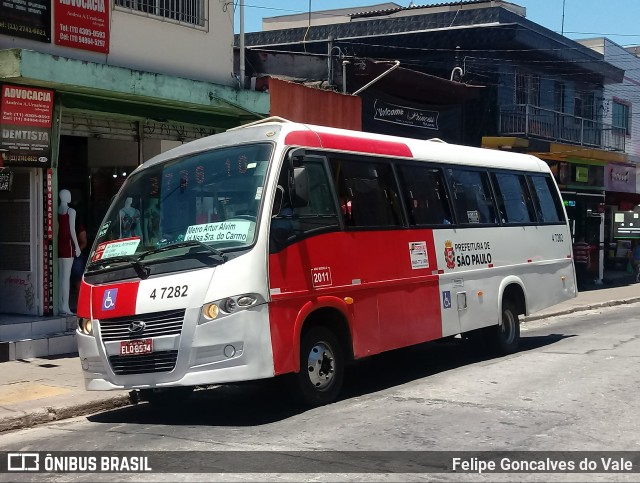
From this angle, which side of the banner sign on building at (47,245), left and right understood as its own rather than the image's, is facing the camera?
front

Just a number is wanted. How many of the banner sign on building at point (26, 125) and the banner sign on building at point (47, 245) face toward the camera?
2

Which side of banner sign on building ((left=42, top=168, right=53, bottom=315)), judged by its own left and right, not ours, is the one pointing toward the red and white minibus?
left

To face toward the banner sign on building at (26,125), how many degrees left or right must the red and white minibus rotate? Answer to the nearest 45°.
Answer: approximately 90° to its right

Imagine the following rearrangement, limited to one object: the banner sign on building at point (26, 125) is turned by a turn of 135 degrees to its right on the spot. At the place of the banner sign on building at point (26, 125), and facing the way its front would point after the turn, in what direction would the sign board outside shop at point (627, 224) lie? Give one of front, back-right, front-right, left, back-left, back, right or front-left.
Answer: right

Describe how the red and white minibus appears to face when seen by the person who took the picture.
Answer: facing the viewer and to the left of the viewer

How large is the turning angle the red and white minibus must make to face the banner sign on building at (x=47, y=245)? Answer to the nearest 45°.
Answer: approximately 90° to its right

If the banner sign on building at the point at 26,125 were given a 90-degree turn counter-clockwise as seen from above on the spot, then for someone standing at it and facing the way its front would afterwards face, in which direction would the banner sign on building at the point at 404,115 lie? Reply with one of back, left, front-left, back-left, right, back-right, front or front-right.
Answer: front-left

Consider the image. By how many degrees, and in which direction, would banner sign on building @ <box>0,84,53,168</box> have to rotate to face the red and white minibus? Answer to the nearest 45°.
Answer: approximately 45° to its left

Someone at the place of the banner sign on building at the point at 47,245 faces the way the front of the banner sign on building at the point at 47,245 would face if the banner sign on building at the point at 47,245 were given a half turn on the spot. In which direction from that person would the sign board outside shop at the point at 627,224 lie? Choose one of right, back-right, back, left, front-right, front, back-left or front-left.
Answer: front-right

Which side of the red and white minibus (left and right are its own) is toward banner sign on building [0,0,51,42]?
right

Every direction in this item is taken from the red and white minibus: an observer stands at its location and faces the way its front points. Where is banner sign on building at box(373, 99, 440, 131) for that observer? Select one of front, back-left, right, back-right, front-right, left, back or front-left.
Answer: back-right
